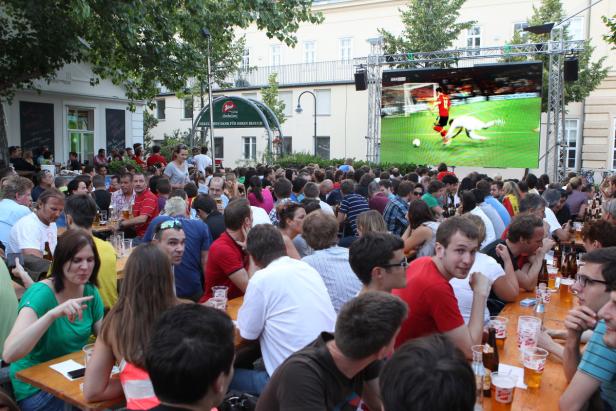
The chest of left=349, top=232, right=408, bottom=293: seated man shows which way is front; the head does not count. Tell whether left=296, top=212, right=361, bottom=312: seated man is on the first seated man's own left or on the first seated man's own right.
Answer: on the first seated man's own left

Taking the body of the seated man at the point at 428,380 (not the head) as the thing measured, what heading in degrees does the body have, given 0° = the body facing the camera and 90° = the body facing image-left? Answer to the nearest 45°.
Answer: approximately 180°

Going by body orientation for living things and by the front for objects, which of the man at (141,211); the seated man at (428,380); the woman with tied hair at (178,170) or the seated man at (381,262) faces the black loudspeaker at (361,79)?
the seated man at (428,380)

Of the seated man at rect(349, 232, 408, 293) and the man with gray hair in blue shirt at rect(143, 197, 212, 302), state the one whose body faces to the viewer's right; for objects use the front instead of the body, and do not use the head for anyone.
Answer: the seated man

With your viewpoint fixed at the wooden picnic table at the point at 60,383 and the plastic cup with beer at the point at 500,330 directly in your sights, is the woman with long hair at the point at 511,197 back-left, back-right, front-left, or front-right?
front-left

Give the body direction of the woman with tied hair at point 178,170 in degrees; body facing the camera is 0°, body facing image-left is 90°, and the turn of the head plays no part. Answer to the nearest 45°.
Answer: approximately 315°

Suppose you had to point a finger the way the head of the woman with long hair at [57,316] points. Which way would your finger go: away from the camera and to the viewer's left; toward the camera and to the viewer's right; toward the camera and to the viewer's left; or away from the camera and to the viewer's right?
toward the camera and to the viewer's right

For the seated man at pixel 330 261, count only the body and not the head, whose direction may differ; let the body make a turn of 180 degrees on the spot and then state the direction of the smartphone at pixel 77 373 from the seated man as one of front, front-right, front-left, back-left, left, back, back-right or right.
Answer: front-right

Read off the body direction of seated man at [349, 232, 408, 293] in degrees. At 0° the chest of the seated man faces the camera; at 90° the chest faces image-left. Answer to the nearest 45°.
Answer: approximately 270°

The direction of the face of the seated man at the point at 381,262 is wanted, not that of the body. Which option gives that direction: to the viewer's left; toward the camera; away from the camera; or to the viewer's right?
to the viewer's right

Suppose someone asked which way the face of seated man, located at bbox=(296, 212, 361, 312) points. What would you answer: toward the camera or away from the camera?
away from the camera

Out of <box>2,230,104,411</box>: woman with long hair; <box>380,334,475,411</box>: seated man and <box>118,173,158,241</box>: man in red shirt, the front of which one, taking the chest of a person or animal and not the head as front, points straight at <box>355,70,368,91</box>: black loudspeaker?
the seated man

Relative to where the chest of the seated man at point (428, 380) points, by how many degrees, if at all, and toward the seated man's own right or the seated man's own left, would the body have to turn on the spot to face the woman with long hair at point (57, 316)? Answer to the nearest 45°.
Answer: approximately 45° to the seated man's own left

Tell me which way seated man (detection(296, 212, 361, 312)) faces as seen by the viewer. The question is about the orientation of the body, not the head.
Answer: away from the camera

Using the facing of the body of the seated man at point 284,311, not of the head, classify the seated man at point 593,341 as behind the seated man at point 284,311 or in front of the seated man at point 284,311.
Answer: behind

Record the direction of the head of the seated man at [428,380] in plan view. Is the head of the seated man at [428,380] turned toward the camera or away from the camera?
away from the camera

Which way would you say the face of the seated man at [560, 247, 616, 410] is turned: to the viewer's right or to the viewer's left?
to the viewer's left

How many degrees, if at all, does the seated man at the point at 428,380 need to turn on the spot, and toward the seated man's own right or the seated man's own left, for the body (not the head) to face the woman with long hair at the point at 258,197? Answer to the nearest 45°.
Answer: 0° — they already face them

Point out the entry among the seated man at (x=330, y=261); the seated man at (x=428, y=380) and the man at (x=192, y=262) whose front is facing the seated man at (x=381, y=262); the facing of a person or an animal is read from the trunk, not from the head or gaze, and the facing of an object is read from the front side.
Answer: the seated man at (x=428, y=380)
